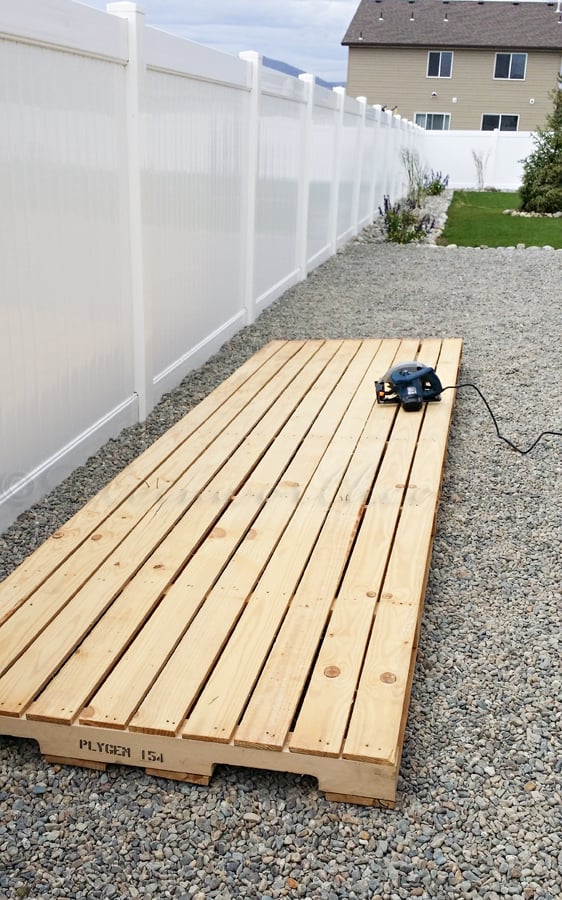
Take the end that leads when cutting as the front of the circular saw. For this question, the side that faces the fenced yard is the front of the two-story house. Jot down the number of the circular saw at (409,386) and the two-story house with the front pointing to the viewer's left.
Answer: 1

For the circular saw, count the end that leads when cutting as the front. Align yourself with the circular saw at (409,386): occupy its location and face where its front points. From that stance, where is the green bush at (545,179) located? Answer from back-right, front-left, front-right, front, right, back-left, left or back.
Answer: right

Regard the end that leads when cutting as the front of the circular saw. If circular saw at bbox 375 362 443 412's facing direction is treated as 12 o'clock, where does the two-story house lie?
The two-story house is roughly at 3 o'clock from the circular saw.

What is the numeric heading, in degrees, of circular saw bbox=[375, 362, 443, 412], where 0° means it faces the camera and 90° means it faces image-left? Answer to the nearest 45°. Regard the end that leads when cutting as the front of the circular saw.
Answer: approximately 90°

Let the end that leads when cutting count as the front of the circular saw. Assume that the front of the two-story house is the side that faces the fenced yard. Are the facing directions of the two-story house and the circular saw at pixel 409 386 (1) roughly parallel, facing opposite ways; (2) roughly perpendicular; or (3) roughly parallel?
roughly perpendicular
